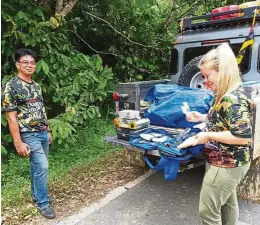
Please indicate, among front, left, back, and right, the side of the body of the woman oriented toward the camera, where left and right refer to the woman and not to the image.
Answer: left

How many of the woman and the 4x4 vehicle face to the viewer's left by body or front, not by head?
1

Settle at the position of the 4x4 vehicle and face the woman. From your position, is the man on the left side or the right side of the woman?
right

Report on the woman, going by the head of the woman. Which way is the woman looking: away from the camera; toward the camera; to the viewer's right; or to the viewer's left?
to the viewer's left

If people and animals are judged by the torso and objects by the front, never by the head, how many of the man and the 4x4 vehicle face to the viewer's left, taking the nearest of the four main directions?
0

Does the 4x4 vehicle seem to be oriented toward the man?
no

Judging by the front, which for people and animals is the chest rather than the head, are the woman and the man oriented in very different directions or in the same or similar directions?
very different directions

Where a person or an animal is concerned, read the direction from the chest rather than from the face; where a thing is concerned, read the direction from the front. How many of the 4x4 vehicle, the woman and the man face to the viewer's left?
1

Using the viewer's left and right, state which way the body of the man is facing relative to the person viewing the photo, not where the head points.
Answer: facing the viewer and to the right of the viewer

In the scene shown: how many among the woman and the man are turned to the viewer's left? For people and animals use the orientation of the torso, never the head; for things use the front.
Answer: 1

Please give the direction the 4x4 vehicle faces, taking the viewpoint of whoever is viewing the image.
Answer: facing away from the viewer and to the right of the viewer
